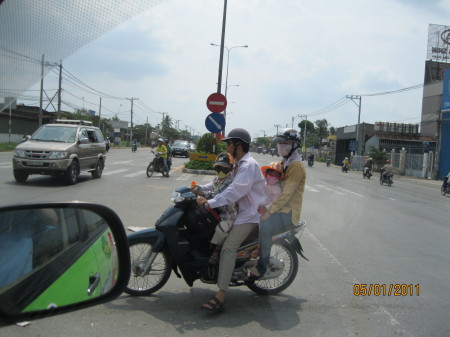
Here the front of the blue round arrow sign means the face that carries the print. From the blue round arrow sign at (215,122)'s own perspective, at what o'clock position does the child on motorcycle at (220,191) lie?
The child on motorcycle is roughly at 12 o'clock from the blue round arrow sign.

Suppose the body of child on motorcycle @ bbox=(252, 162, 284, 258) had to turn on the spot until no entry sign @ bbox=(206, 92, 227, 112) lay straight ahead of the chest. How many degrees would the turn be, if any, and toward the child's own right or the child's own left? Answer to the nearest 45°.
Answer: approximately 135° to the child's own right

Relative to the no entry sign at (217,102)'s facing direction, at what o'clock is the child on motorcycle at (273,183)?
The child on motorcycle is roughly at 12 o'clock from the no entry sign.

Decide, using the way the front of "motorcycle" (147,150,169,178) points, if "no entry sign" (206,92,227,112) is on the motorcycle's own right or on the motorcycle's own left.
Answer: on the motorcycle's own left

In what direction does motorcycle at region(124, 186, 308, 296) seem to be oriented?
to the viewer's left

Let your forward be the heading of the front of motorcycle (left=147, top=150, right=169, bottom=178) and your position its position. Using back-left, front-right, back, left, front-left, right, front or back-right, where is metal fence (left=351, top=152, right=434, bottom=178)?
back
